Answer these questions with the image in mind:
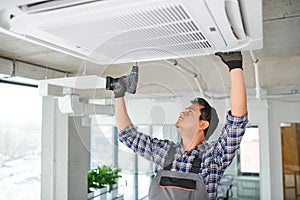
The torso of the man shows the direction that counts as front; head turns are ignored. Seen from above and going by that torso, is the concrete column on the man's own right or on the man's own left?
on the man's own right

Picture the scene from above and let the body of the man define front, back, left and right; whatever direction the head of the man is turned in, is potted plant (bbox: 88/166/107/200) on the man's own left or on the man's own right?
on the man's own right

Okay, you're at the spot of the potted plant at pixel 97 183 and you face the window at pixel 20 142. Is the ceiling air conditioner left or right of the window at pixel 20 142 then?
left

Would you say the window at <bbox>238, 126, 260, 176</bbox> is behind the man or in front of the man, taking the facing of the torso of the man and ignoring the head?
behind

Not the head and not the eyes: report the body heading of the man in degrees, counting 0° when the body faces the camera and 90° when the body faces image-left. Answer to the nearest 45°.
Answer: approximately 45°

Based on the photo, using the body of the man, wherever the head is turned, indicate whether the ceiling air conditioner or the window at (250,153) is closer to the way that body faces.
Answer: the ceiling air conditioner

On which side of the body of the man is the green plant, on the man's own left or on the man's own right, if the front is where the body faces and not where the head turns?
on the man's own right
